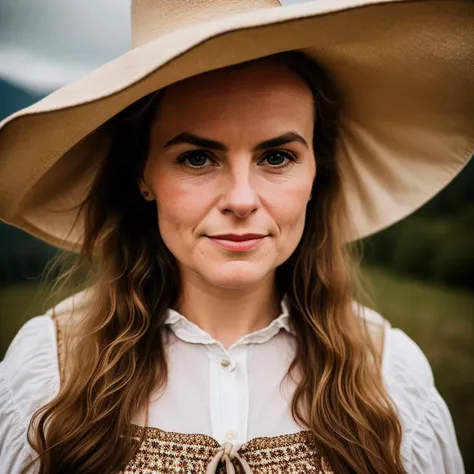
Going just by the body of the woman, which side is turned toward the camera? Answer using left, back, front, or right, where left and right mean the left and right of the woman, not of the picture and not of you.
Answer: front

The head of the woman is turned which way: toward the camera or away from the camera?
toward the camera
